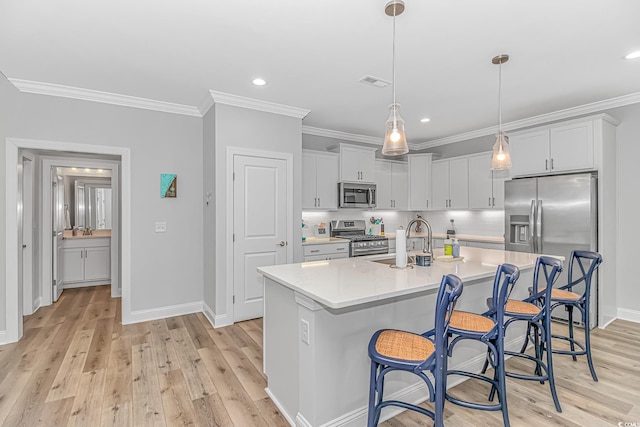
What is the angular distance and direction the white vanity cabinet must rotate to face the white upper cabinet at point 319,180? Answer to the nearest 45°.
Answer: approximately 45° to its left

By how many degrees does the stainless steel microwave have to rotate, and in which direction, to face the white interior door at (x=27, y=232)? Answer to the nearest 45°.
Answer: approximately 90° to its right

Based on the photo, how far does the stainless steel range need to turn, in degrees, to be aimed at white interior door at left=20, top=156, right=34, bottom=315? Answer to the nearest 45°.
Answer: approximately 90° to its right

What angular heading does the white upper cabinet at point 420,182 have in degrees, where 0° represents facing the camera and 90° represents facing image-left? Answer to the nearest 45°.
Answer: approximately 0°

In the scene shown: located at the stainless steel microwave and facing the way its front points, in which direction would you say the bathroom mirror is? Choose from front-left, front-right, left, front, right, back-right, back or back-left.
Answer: back-right

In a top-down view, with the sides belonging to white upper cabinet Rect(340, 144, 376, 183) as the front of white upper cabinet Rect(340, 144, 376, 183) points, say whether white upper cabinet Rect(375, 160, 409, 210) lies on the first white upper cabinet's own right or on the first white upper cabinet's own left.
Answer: on the first white upper cabinet's own left

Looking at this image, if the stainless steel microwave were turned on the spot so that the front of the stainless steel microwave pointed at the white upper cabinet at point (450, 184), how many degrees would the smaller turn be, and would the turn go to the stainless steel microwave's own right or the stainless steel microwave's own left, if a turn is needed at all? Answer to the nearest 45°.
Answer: approximately 45° to the stainless steel microwave's own left

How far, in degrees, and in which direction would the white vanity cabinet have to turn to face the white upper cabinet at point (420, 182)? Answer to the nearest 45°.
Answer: approximately 45° to its left

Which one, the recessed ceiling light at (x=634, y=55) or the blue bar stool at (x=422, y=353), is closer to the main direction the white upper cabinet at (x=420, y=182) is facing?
the blue bar stool

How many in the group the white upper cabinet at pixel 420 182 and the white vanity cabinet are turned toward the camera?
2

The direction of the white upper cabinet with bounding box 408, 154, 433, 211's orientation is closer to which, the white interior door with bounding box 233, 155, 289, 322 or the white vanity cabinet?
the white interior door
